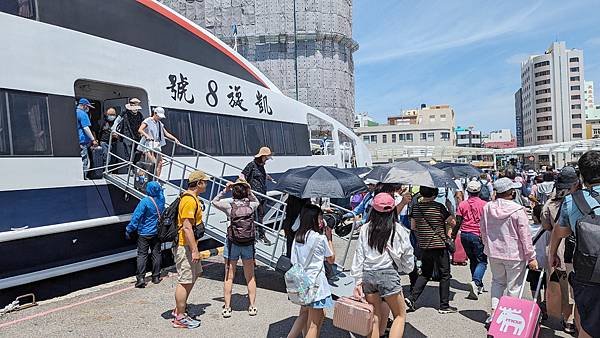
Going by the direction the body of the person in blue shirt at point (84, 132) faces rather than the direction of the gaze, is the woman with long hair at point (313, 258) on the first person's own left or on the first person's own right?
on the first person's own right

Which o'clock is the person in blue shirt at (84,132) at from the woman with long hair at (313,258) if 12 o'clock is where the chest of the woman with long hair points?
The person in blue shirt is roughly at 9 o'clock from the woman with long hair.

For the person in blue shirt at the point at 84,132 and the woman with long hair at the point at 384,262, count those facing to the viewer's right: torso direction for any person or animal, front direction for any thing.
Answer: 1

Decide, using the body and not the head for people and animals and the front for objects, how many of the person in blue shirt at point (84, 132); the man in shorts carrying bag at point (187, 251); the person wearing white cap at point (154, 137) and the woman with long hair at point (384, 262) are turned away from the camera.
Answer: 1

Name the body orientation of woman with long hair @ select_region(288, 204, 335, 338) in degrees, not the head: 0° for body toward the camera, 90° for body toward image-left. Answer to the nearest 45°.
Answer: approximately 225°

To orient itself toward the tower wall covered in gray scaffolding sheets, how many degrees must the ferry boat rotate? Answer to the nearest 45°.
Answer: approximately 45° to its left

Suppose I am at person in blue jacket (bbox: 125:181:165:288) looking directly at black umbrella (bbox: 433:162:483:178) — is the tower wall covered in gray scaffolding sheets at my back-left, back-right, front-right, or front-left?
front-left

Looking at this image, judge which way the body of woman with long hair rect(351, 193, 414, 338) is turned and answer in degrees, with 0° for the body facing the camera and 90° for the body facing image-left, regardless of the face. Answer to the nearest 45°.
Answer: approximately 180°

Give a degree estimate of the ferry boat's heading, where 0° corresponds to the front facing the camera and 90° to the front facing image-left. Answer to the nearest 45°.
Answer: approximately 225°

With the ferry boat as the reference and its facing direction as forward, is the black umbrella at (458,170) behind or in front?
in front

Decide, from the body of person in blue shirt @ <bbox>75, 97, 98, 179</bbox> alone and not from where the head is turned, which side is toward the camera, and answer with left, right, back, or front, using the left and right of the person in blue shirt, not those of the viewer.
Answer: right

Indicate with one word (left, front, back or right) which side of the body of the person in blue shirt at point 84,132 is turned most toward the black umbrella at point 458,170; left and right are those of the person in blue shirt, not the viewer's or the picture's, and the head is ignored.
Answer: front

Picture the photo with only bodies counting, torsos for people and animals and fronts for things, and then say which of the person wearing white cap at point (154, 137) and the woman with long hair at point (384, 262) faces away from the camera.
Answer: the woman with long hair

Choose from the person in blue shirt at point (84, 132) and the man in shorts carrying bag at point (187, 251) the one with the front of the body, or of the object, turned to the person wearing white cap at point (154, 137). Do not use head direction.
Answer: the person in blue shirt

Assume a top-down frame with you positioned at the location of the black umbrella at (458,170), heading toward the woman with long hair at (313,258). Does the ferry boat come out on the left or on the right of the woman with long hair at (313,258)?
right
